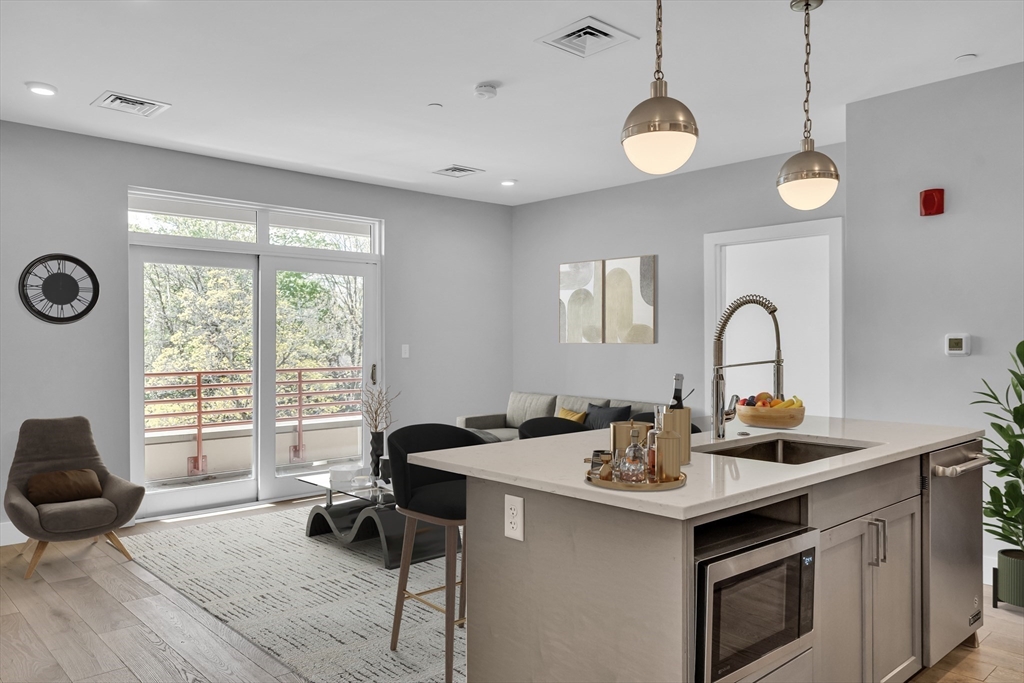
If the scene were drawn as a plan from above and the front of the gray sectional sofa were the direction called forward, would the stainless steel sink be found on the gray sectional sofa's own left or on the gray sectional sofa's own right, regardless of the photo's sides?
on the gray sectional sofa's own left

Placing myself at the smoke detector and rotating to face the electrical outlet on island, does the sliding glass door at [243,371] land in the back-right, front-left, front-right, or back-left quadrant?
back-right

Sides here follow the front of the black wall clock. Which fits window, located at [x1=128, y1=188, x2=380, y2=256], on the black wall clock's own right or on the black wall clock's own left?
on the black wall clock's own left

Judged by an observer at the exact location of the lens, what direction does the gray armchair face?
facing the viewer and to the right of the viewer

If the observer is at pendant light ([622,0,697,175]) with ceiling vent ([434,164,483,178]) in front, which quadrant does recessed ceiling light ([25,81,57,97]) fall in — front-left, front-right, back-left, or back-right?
front-left

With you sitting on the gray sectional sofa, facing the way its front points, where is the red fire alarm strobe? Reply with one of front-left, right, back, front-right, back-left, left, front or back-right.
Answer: left

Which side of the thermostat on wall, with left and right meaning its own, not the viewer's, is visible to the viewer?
front

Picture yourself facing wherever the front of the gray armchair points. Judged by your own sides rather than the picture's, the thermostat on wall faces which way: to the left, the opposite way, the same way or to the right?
to the right

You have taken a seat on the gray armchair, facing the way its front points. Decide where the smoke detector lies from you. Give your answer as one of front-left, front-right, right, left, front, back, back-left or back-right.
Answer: front

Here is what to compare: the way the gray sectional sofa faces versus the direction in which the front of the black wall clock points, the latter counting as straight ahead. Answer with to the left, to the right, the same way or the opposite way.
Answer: to the right
